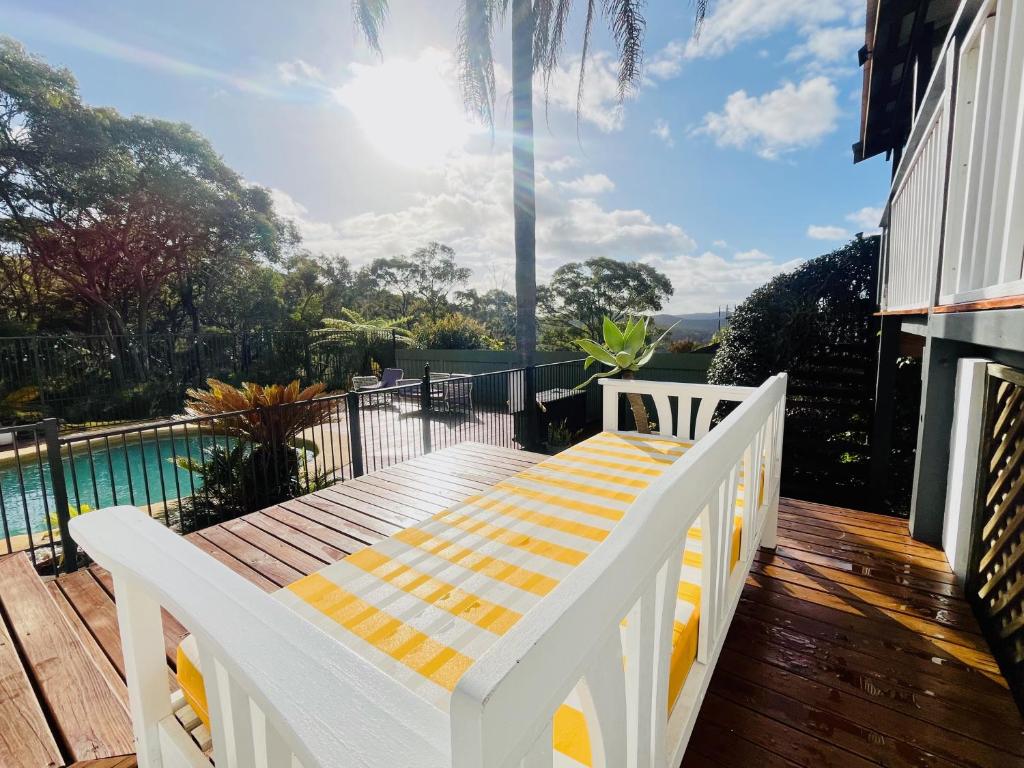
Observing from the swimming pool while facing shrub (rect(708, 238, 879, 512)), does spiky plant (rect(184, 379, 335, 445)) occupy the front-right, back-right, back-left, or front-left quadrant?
front-right

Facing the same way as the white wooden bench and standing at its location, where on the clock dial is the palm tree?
The palm tree is roughly at 2 o'clock from the white wooden bench.

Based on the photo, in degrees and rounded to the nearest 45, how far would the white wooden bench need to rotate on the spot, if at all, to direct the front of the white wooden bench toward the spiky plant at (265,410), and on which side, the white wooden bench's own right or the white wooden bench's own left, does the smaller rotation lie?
approximately 45° to the white wooden bench's own right

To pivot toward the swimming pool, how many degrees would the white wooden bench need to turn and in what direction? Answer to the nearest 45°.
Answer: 0° — it already faces it

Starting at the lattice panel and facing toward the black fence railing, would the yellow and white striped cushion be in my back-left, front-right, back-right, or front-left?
front-left

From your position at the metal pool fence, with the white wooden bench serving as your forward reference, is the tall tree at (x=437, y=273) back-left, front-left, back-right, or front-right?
back-left

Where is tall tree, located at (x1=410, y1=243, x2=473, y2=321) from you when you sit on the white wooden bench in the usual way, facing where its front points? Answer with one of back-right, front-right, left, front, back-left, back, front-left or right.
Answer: front-right

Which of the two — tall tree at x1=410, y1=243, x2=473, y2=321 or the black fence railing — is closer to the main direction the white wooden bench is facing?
the black fence railing

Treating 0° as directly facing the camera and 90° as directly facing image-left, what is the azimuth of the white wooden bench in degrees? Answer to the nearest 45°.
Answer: approximately 135°

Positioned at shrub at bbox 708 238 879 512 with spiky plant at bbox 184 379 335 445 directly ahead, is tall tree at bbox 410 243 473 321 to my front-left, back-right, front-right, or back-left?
front-right

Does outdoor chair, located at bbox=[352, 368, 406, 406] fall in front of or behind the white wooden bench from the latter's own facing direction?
in front

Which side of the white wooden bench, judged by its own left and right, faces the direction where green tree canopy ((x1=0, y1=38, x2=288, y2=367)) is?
front

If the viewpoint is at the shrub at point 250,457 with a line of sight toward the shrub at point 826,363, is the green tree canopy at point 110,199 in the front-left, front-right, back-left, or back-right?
back-left

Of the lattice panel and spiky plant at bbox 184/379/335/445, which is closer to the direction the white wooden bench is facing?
the spiky plant

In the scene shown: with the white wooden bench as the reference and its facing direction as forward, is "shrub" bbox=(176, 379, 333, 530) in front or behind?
in front
